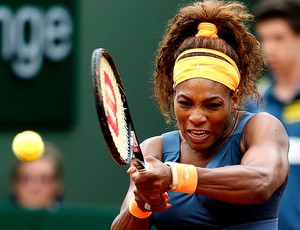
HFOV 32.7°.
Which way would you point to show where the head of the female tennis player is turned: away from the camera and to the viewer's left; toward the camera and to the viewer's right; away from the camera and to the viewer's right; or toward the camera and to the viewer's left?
toward the camera and to the viewer's left

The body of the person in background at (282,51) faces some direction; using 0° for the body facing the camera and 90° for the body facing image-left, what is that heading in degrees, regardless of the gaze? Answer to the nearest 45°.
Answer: approximately 45°

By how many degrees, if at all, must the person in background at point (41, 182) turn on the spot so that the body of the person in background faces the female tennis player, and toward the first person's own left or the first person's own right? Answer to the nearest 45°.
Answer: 0° — they already face them

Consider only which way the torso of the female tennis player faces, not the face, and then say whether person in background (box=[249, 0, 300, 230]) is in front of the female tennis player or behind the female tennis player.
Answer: behind

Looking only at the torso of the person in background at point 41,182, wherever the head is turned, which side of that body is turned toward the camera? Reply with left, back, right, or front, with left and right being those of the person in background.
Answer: front

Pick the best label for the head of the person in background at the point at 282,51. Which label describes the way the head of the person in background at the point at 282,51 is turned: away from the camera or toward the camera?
toward the camera

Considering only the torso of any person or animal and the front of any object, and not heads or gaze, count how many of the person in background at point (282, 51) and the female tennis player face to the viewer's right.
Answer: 0

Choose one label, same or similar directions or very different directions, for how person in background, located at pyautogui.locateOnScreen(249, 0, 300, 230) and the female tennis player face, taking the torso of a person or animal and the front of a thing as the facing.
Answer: same or similar directions
